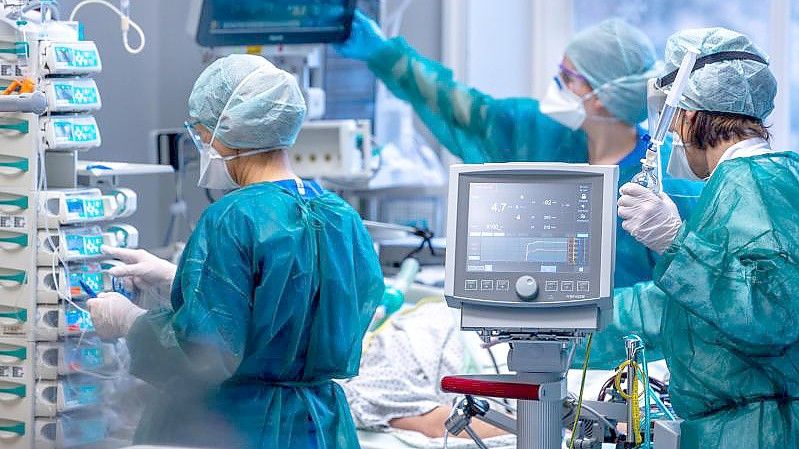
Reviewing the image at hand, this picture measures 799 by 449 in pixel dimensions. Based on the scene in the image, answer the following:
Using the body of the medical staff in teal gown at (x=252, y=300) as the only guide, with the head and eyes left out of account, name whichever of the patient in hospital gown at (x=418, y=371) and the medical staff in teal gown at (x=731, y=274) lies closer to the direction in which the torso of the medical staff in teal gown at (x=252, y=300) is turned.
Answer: the patient in hospital gown

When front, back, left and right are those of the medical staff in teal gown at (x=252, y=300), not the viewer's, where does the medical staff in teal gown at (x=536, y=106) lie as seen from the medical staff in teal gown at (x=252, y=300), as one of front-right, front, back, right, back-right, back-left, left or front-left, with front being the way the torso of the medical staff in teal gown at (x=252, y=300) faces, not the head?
right

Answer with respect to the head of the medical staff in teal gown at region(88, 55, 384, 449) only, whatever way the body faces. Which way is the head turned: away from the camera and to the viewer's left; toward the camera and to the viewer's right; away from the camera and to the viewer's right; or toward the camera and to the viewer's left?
away from the camera and to the viewer's left

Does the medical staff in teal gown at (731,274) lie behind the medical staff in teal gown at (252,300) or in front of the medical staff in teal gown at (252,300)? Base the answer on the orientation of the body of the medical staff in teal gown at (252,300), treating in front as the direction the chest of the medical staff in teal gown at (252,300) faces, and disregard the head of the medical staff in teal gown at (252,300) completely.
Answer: behind

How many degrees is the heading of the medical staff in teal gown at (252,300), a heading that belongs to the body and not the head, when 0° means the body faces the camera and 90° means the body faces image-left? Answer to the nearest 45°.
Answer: approximately 135°

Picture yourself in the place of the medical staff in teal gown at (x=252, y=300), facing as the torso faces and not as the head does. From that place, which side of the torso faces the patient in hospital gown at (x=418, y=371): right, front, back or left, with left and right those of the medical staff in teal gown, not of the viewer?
right
